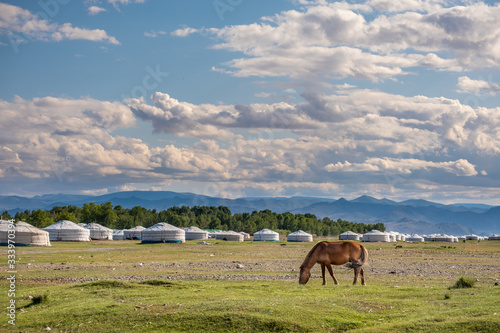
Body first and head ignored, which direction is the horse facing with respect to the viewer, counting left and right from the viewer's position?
facing to the left of the viewer
